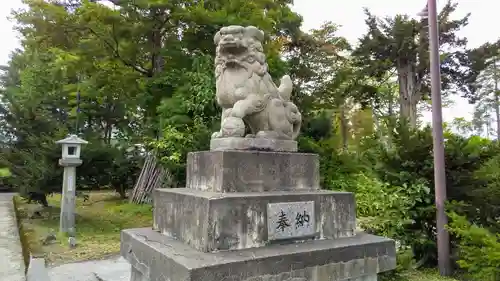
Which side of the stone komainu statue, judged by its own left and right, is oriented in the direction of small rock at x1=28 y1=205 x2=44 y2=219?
right

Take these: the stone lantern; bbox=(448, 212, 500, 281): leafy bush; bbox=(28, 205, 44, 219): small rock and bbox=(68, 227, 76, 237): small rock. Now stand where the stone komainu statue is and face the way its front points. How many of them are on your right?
3

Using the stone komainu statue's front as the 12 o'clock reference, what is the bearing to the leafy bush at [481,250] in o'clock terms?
The leafy bush is roughly at 7 o'clock from the stone komainu statue.

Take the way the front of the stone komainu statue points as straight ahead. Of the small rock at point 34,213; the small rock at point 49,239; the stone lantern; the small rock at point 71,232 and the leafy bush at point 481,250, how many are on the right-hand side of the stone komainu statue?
4

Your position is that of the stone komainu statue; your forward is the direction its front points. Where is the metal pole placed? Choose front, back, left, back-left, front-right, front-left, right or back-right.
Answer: back

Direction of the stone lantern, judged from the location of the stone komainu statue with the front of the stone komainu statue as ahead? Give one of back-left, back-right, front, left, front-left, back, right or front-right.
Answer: right

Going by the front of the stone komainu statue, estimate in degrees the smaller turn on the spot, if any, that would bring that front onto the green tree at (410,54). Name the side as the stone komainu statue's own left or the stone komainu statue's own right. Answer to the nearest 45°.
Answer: approximately 180°

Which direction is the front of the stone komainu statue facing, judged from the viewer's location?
facing the viewer and to the left of the viewer

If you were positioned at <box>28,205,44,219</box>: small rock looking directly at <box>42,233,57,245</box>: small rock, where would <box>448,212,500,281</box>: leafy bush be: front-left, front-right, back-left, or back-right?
front-left

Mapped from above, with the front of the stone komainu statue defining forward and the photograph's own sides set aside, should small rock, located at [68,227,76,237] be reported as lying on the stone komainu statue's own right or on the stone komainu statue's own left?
on the stone komainu statue's own right
